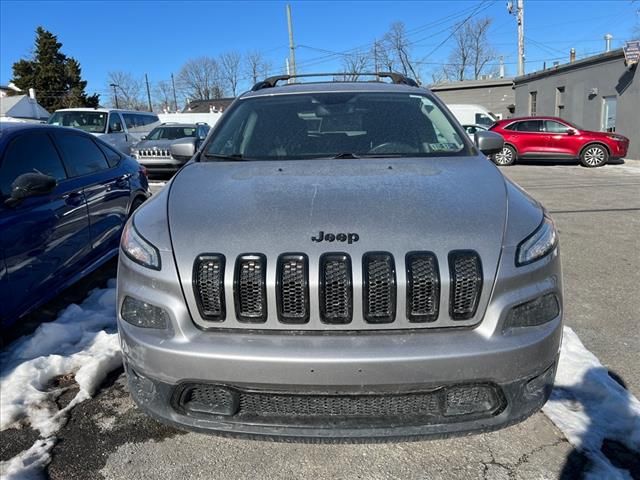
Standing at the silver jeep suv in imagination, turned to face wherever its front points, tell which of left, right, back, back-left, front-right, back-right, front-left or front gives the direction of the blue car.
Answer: back-right

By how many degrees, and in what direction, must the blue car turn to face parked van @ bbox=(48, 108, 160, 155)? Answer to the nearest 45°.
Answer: approximately 135° to its right

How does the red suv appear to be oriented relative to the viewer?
to the viewer's right

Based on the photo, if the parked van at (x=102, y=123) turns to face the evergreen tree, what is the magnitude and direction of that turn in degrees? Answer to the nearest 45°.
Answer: approximately 135° to its right

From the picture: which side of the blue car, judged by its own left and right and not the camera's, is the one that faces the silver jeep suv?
left

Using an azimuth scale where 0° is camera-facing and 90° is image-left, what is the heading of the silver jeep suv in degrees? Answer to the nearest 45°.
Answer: approximately 0°

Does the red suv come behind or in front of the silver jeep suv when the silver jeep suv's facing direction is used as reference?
behind

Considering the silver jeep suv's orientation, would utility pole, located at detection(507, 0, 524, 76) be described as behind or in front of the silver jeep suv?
behind

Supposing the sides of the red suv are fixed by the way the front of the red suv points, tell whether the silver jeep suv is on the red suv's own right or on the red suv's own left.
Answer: on the red suv's own right

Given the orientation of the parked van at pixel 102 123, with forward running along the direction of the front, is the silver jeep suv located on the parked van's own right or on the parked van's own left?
on the parked van's own left
